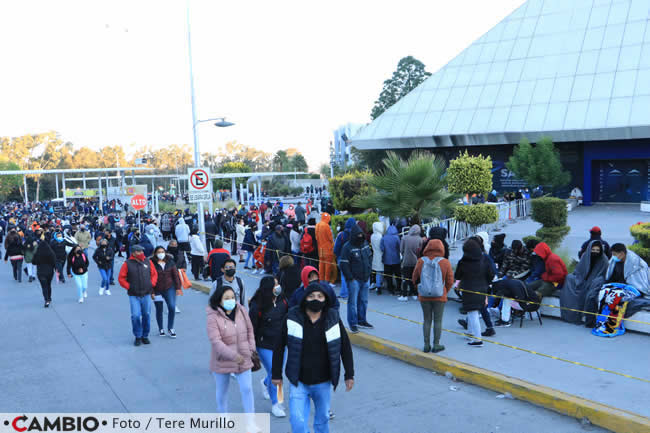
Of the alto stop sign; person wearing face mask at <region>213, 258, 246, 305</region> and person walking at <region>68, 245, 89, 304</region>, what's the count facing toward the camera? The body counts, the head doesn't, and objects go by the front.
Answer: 3

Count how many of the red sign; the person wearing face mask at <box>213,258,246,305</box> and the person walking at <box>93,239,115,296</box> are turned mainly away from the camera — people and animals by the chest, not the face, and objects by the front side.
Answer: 0

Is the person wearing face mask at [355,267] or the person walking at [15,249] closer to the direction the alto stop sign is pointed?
the person wearing face mask

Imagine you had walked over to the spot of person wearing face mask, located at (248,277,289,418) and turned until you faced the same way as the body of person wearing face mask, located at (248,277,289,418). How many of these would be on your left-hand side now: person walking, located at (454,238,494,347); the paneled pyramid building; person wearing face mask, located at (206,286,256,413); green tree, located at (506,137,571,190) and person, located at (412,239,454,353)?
4

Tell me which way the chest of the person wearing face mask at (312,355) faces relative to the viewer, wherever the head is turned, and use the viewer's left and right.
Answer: facing the viewer

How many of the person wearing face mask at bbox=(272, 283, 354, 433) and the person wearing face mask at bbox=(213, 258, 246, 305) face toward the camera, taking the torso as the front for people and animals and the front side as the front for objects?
2

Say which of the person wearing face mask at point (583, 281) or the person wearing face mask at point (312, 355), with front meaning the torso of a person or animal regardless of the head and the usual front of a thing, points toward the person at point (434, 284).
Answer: the person wearing face mask at point (583, 281)

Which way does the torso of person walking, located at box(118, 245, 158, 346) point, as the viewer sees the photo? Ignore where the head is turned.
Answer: toward the camera

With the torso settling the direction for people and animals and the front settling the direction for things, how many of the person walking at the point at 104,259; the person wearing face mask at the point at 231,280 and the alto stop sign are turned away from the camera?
0

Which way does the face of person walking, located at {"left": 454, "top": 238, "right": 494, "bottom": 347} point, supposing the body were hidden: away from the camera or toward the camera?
away from the camera

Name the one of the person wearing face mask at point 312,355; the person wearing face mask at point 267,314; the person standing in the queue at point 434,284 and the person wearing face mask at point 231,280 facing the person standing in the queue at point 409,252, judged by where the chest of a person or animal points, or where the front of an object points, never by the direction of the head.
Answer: the person standing in the queue at point 434,284

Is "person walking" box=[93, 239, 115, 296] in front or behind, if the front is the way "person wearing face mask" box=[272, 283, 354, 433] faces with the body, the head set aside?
behind

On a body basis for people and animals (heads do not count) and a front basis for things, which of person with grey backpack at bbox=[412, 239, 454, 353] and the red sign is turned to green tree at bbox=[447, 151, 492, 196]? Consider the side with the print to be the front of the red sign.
the person with grey backpack

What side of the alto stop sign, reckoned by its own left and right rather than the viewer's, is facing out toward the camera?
front
